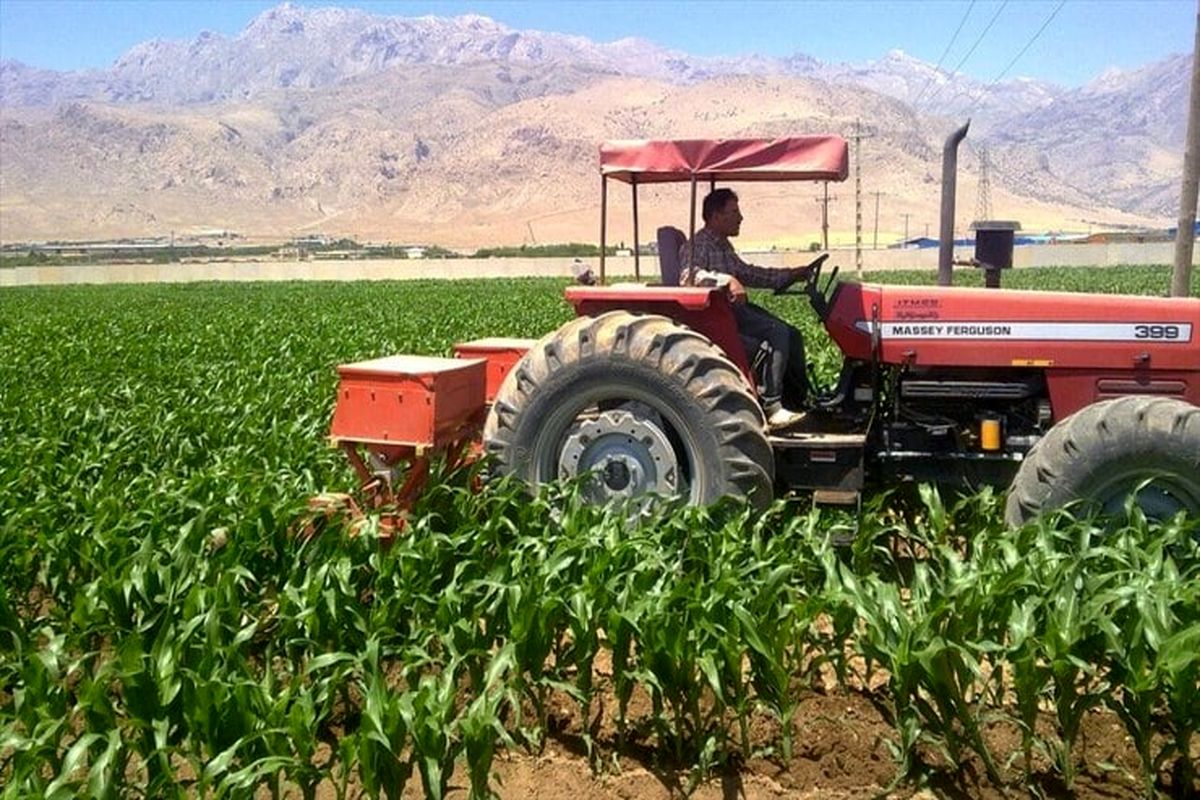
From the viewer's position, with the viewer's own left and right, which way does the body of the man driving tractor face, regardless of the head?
facing to the right of the viewer

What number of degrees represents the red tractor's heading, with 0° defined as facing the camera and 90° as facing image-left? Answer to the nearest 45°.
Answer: approximately 270°

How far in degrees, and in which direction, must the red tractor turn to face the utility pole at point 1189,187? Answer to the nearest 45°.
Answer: approximately 45° to its left

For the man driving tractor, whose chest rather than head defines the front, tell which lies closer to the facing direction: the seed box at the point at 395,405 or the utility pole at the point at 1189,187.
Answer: the utility pole

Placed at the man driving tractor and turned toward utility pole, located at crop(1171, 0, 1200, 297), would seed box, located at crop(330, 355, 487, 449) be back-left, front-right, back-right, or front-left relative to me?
back-left

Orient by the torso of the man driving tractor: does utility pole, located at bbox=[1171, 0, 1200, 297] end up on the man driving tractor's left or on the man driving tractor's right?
on the man driving tractor's left

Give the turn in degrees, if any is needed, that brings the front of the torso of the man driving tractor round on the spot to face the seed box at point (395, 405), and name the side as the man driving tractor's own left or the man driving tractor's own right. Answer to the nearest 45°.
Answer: approximately 180°
